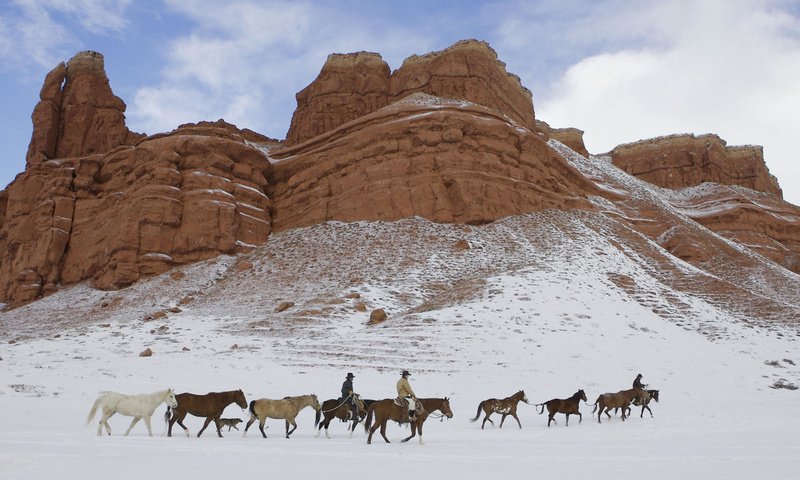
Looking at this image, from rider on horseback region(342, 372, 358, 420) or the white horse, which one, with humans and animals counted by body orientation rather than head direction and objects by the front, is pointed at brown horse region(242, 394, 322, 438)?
the white horse

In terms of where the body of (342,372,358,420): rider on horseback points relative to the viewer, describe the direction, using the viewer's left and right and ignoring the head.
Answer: facing to the right of the viewer

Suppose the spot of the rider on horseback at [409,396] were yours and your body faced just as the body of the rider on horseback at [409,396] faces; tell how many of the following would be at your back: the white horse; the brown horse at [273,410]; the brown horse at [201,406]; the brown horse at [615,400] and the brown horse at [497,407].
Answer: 3

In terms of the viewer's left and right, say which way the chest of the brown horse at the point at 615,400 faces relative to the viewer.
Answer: facing to the right of the viewer

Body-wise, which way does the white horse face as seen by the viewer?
to the viewer's right

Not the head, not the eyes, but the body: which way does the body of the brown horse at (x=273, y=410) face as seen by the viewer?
to the viewer's right

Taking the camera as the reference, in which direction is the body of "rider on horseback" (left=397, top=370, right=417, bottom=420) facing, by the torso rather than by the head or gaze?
to the viewer's right

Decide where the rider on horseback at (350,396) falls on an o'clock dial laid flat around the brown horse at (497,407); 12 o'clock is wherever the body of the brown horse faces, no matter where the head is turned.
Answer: The rider on horseback is roughly at 5 o'clock from the brown horse.

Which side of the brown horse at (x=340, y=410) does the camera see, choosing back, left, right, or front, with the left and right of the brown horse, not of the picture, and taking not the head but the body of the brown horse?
right

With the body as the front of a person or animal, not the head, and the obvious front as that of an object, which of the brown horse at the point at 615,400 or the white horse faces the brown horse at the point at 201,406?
the white horse

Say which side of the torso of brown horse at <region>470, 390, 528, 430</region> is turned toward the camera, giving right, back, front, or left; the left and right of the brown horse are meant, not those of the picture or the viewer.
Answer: right

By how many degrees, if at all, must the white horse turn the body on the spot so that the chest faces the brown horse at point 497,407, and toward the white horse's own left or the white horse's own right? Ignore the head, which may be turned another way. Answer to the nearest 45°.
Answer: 0° — it already faces it

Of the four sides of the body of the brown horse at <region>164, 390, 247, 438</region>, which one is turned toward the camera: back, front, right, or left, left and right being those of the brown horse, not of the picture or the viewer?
right

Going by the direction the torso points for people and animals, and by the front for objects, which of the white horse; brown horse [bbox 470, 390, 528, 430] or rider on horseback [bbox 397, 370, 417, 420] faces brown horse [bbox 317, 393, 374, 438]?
the white horse
